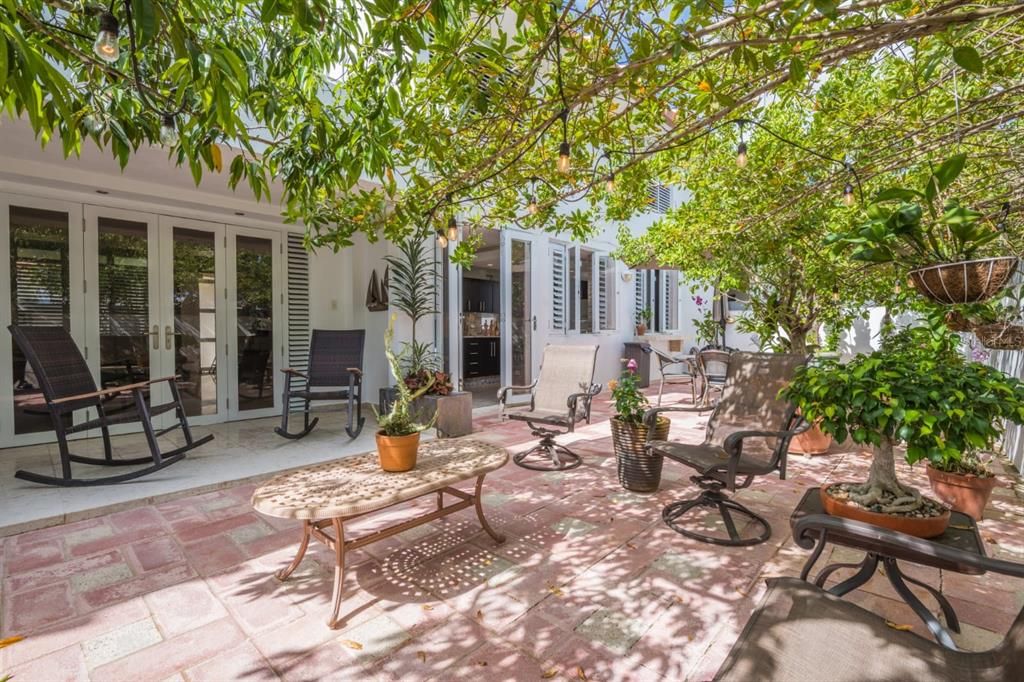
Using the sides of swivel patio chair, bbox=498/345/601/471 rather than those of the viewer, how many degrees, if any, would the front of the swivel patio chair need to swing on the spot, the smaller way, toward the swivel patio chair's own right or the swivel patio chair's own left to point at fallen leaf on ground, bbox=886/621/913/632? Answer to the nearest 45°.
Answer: approximately 45° to the swivel patio chair's own left

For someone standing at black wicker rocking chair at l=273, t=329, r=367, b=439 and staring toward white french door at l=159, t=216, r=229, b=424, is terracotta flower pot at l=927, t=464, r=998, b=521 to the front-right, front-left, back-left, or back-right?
back-left

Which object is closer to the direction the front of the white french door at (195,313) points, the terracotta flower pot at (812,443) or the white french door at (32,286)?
the terracotta flower pot

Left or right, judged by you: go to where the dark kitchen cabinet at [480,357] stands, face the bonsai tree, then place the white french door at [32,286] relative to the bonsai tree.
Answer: right

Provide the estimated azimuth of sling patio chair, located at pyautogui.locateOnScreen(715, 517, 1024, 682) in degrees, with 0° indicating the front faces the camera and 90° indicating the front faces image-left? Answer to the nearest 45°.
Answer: approximately 135°

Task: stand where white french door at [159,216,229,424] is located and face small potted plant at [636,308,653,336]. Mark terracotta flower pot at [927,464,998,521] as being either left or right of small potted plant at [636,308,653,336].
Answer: right

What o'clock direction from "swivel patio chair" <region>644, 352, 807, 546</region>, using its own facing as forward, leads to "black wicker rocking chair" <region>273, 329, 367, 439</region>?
The black wicker rocking chair is roughly at 2 o'clock from the swivel patio chair.

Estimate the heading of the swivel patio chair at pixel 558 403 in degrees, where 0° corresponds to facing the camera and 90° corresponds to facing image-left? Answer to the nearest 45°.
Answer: approximately 45°

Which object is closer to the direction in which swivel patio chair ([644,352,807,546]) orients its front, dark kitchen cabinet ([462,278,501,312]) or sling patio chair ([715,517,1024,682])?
the sling patio chair

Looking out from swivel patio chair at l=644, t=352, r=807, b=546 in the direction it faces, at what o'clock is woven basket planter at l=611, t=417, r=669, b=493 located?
The woven basket planter is roughly at 2 o'clock from the swivel patio chair.

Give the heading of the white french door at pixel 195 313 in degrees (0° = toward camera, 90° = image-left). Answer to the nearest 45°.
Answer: approximately 315°

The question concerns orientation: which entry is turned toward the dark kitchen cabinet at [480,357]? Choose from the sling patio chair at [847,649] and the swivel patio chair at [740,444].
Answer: the sling patio chair

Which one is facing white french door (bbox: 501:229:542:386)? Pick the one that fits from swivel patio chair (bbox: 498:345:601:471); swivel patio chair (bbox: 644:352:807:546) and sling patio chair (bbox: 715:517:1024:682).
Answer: the sling patio chair
